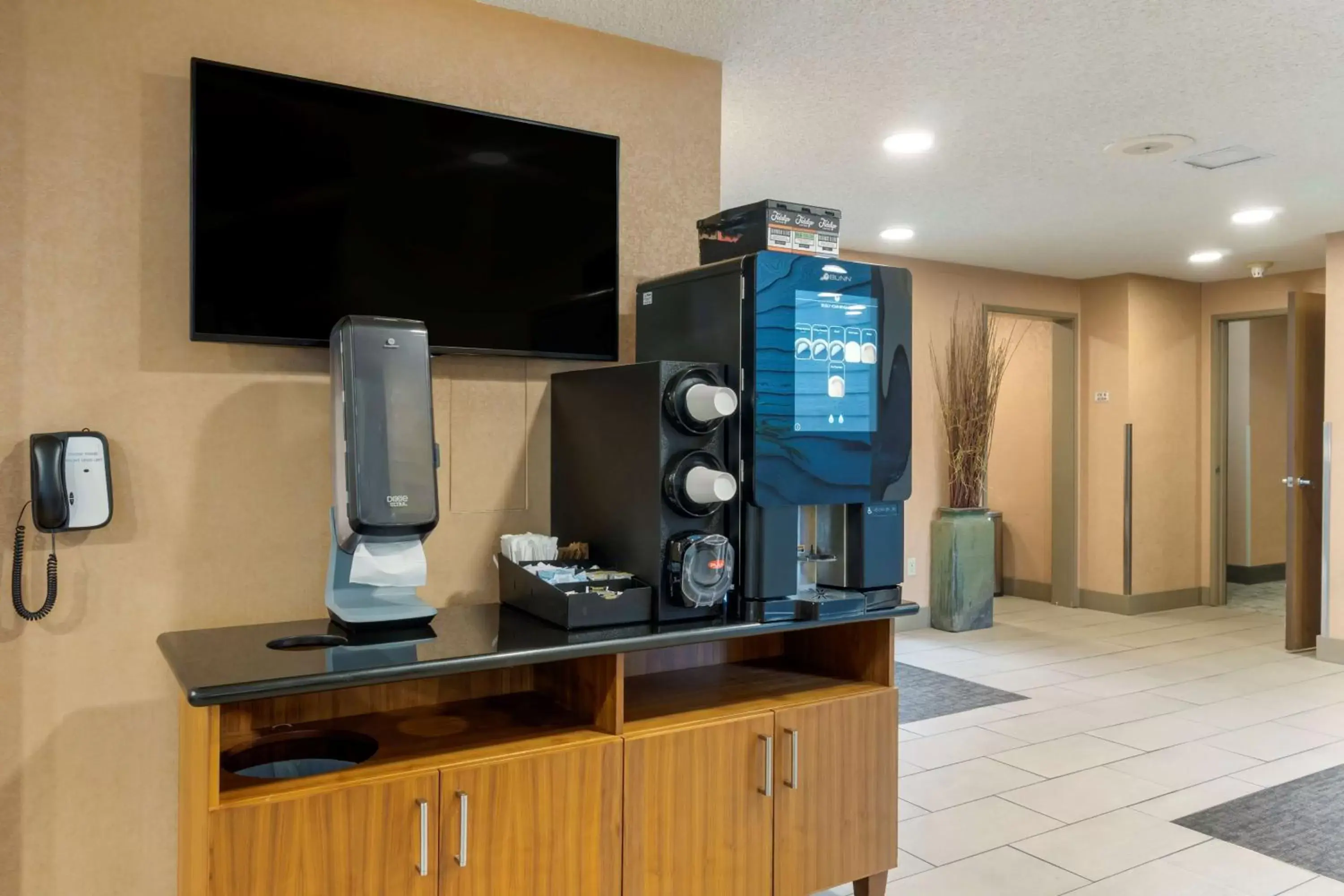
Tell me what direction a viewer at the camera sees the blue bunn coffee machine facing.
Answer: facing the viewer and to the right of the viewer

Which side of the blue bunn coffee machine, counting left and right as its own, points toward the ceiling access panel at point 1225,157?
left

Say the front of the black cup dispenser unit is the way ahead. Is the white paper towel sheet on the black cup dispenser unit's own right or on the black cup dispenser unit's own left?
on the black cup dispenser unit's own right

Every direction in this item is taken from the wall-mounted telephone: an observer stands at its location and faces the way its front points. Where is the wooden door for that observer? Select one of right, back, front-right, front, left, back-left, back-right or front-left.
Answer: left

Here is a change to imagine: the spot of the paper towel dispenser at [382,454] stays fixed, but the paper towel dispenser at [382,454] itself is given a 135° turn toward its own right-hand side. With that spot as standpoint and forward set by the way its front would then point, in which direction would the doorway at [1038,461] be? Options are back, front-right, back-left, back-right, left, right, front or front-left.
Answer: right

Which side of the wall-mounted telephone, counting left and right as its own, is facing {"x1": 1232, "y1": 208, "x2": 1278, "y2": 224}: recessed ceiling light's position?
left

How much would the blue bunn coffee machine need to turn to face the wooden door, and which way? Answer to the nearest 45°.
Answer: approximately 90° to its left

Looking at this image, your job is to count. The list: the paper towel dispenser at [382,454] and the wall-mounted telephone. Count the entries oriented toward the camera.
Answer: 2

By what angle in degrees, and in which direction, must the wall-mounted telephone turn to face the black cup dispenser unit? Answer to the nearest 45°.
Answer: approximately 45° to its left

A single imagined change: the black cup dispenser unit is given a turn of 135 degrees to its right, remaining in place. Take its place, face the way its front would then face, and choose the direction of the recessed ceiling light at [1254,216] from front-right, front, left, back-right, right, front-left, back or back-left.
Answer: back-right

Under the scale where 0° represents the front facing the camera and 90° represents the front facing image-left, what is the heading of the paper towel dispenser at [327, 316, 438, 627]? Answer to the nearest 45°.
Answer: approximately 0°

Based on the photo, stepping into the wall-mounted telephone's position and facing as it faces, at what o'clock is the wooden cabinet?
The wooden cabinet is roughly at 10 o'clock from the wall-mounted telephone.

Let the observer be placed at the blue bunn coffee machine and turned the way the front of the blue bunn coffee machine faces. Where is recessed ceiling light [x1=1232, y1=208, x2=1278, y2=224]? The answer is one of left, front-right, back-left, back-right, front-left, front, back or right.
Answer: left
